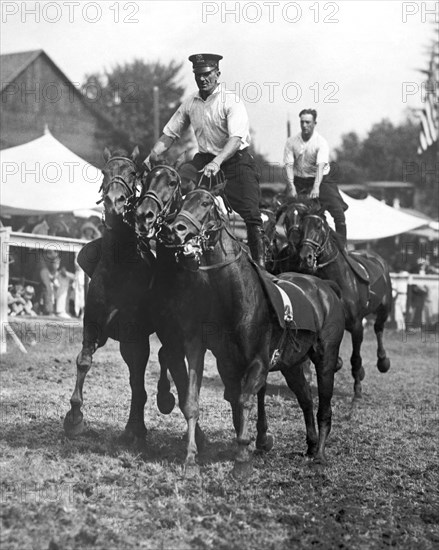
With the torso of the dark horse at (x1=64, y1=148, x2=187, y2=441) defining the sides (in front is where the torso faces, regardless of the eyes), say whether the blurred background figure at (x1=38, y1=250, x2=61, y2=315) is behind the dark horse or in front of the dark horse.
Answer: behind

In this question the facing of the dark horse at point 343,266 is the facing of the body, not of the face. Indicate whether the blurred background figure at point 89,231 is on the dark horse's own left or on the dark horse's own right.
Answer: on the dark horse's own right

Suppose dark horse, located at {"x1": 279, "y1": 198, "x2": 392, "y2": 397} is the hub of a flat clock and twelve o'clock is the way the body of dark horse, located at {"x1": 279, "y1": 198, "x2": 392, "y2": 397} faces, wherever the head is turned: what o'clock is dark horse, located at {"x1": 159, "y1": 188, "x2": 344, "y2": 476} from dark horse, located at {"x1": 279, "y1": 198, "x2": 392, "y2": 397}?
dark horse, located at {"x1": 159, "y1": 188, "x2": 344, "y2": 476} is roughly at 11 o'clock from dark horse, located at {"x1": 279, "y1": 198, "x2": 392, "y2": 397}.

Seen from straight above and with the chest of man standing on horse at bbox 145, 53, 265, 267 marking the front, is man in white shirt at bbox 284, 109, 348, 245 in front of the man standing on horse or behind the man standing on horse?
behind

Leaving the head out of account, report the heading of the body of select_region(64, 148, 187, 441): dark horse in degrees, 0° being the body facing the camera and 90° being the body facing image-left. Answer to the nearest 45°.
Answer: approximately 0°

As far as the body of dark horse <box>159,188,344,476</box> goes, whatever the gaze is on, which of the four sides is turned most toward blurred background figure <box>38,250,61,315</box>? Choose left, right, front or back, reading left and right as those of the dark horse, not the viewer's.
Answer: right

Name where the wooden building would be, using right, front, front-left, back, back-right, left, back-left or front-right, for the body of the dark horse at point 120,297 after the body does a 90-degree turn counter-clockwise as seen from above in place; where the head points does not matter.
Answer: left

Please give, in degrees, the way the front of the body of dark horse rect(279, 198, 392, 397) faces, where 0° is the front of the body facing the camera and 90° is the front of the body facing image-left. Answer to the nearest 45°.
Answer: approximately 45°

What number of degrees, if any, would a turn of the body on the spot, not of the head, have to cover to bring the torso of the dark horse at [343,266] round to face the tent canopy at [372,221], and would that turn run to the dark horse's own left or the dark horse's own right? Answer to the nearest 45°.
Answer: approximately 135° to the dark horse's own right

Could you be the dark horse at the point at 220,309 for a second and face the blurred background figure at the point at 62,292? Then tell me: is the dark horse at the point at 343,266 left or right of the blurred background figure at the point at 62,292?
right
